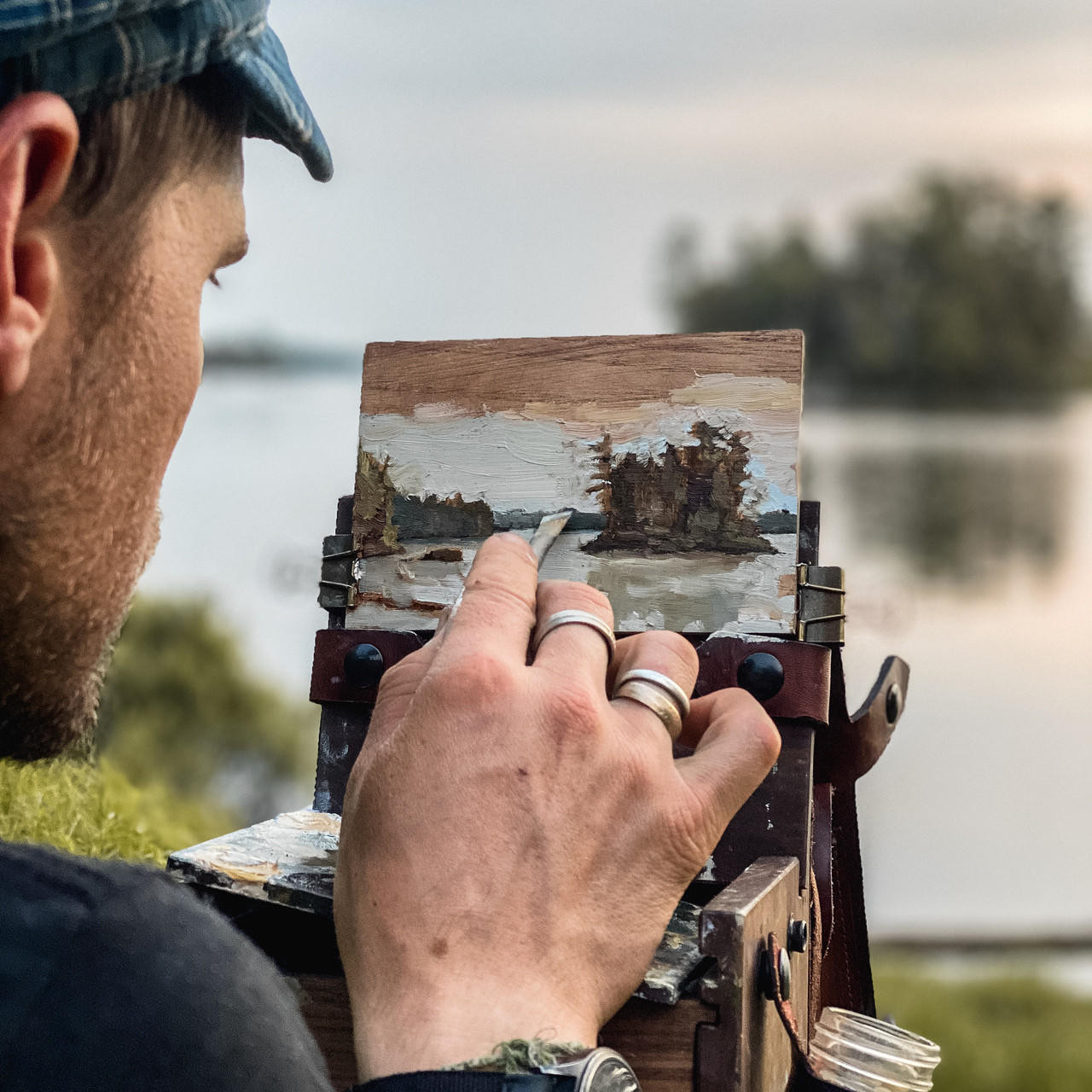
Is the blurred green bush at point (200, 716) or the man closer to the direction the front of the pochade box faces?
the man

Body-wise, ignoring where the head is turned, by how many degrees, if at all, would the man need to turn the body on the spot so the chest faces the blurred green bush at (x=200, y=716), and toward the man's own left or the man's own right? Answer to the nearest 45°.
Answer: approximately 45° to the man's own left

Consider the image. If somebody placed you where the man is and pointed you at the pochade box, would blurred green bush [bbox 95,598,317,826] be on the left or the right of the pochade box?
left

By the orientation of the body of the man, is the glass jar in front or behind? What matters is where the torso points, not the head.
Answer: in front

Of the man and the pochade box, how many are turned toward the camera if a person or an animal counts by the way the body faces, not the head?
1

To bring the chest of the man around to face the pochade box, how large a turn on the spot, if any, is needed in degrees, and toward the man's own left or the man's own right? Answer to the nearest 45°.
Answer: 0° — they already face it

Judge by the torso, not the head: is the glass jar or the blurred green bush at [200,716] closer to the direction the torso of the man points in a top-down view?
the glass jar

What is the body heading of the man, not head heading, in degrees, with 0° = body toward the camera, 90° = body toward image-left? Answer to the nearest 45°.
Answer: approximately 225°

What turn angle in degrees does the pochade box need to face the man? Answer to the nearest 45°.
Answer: approximately 45° to its right

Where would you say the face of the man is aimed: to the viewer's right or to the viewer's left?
to the viewer's right
